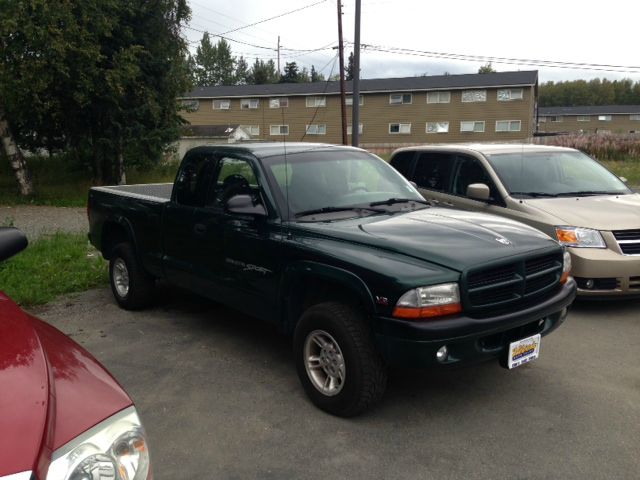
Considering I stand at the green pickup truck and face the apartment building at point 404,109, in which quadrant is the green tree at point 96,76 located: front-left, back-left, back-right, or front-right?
front-left

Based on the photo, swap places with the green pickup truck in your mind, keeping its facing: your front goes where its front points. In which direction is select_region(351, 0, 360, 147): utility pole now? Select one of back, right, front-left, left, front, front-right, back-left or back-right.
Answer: back-left

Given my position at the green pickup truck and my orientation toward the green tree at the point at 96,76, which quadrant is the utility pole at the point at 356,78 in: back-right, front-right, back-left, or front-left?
front-right

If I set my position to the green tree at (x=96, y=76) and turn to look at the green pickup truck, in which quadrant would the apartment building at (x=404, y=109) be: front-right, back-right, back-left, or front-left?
back-left

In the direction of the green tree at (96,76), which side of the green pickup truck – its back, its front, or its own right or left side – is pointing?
back

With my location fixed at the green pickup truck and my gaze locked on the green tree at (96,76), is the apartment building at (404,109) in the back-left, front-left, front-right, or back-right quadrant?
front-right

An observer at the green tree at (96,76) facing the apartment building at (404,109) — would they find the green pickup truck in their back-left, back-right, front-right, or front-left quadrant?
back-right

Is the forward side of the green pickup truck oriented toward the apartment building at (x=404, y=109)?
no

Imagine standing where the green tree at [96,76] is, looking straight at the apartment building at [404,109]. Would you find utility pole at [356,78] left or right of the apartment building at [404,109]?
right

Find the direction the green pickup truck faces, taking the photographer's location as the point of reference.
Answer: facing the viewer and to the right of the viewer

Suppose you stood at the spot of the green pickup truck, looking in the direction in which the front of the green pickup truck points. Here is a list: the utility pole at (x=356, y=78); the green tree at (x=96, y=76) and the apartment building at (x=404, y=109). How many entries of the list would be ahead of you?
0
